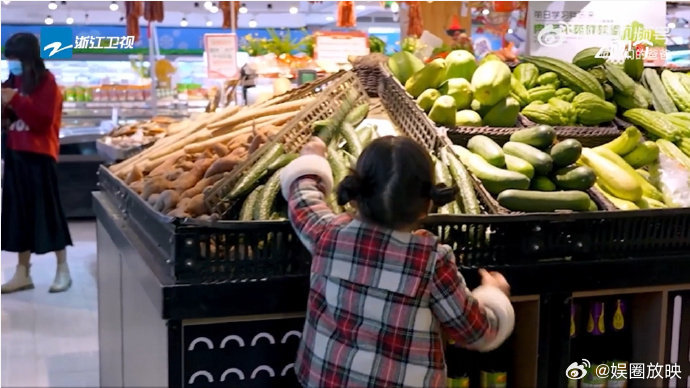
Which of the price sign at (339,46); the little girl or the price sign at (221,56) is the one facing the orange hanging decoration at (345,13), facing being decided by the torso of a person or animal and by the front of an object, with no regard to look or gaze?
the little girl

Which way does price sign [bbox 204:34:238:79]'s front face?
toward the camera

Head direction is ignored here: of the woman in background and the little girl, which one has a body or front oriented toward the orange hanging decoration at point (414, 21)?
the little girl

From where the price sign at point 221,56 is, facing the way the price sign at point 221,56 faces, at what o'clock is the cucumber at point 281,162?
The cucumber is roughly at 12 o'clock from the price sign.

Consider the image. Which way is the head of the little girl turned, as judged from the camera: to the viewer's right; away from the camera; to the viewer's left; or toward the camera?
away from the camera

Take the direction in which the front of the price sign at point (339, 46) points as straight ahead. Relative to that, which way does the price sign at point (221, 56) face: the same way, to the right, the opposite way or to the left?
the same way

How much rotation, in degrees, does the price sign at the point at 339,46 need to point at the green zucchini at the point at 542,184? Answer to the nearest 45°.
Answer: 0° — it already faces it

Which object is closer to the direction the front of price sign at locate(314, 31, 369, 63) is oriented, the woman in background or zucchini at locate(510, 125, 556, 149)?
the zucchini

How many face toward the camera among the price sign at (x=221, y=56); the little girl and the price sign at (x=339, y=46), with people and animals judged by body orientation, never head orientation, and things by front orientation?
2

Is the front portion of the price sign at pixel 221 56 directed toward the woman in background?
no

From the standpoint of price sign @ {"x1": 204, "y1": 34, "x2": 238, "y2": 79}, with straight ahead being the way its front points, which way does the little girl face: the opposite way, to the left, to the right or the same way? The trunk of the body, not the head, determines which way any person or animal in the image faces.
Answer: the opposite way

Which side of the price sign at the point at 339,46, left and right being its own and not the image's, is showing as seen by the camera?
front

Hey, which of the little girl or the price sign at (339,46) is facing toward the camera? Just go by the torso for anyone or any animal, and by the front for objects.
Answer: the price sign

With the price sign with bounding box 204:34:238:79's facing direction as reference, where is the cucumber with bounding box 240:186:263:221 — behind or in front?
in front

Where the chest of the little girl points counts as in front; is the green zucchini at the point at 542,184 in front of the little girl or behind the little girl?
in front

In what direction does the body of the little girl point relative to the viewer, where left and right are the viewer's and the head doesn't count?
facing away from the viewer

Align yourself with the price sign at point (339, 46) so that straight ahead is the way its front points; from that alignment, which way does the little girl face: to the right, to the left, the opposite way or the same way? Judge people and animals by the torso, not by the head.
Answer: the opposite way
